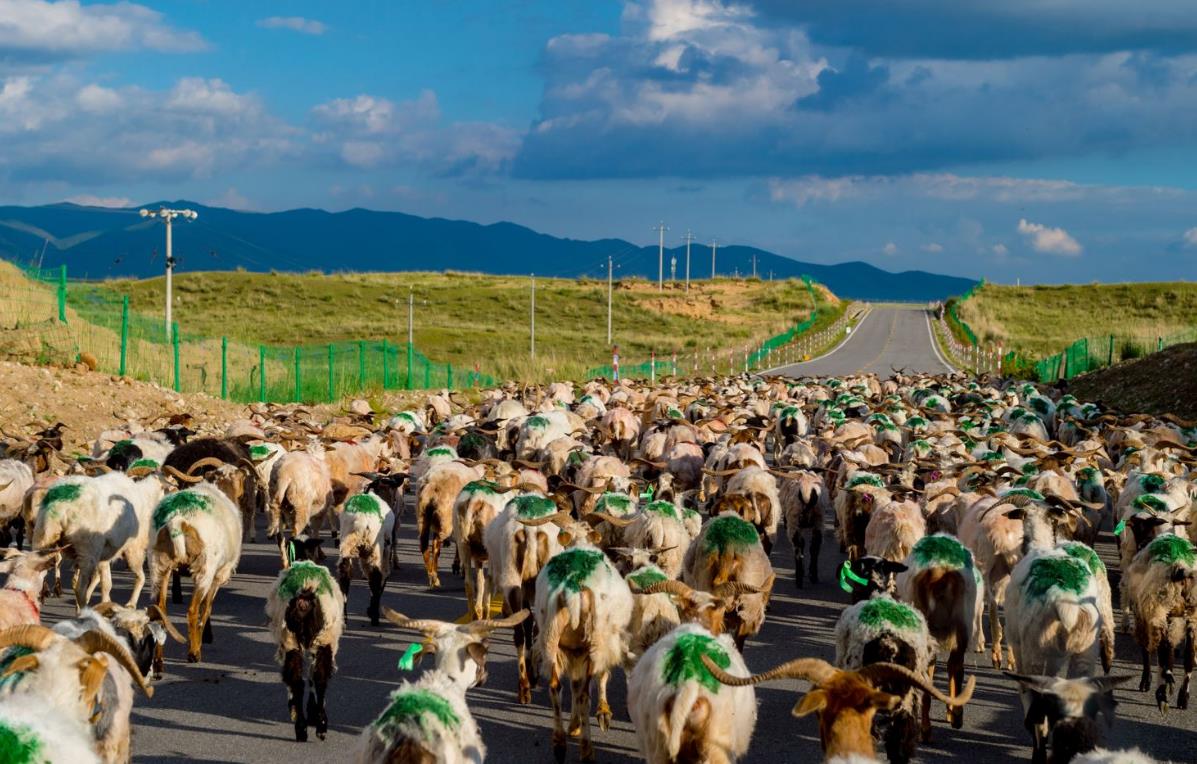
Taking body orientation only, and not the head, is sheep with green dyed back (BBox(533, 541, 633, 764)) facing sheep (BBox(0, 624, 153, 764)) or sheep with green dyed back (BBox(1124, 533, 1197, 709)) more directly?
the sheep with green dyed back

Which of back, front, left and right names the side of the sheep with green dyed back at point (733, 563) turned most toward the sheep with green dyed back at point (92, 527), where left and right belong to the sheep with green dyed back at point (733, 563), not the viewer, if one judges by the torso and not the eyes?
left

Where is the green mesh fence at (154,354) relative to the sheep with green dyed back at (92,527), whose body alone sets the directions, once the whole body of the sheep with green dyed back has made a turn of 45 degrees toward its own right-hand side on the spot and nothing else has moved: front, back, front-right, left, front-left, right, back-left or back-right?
left

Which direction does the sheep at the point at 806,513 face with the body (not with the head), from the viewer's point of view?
away from the camera

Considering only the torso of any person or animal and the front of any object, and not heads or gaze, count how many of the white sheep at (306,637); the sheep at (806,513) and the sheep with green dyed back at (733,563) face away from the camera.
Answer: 3

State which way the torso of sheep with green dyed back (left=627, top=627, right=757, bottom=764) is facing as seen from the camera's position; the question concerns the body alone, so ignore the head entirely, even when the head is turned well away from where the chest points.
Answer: away from the camera

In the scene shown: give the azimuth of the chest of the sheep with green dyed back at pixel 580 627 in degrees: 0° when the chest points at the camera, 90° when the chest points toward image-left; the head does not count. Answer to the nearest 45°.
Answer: approximately 180°

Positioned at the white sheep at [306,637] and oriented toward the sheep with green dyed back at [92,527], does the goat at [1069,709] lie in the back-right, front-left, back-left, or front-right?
back-right

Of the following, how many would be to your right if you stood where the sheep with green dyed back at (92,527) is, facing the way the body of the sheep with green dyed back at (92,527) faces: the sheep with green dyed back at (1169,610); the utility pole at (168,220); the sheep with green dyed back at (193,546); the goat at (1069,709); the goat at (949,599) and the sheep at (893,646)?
5

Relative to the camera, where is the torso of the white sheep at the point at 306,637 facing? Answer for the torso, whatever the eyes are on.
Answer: away from the camera

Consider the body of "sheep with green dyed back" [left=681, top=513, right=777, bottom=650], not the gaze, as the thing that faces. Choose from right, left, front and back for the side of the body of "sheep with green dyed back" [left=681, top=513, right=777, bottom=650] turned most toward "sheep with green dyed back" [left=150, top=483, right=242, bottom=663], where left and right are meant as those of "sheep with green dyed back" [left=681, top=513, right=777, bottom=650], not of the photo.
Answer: left

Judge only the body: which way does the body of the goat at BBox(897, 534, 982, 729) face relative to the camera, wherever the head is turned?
away from the camera

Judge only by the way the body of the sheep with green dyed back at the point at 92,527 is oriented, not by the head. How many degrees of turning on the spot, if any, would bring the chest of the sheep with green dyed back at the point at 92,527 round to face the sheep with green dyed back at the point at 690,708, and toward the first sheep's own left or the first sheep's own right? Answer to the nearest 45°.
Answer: approximately 90° to the first sheep's own right
